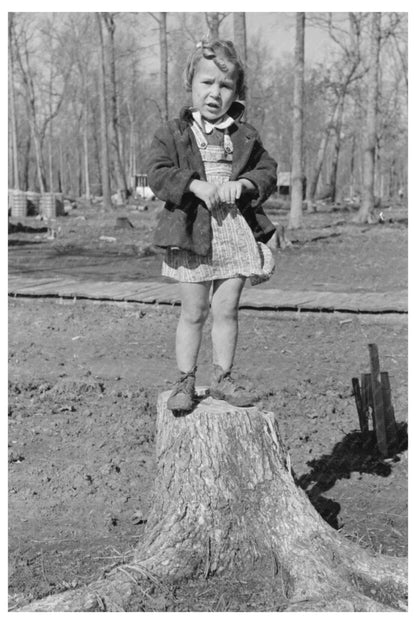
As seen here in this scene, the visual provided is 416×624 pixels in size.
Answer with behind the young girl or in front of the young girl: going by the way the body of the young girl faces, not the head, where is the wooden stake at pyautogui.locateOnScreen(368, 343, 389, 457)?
behind

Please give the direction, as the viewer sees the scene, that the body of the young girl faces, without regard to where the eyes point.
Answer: toward the camera

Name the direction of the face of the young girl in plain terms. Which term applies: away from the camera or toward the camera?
toward the camera

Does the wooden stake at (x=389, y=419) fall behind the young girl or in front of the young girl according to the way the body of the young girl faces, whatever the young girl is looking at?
behind

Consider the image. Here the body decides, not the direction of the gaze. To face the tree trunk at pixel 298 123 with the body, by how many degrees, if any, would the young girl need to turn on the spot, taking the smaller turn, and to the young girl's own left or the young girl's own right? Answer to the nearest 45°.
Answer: approximately 180°

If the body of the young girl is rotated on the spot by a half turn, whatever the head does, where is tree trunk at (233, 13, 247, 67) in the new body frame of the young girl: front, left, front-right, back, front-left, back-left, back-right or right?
front

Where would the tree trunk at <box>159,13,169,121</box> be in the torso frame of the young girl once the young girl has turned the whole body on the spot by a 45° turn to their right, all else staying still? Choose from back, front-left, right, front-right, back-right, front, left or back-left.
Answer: back-right

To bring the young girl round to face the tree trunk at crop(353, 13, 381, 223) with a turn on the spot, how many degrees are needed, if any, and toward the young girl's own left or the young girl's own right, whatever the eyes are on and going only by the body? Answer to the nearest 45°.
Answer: approximately 180°

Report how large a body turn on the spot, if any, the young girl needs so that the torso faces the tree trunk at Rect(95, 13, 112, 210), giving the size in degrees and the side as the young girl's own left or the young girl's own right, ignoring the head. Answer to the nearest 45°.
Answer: approximately 180°
